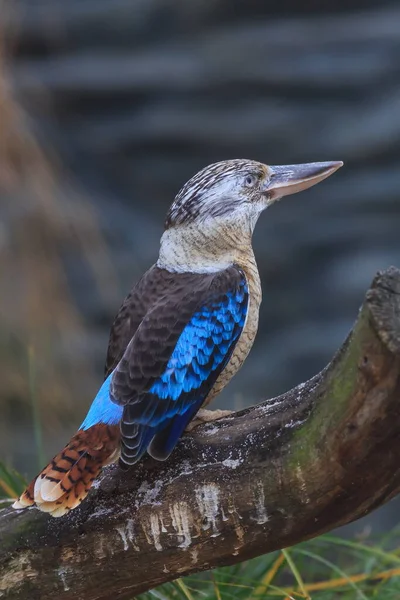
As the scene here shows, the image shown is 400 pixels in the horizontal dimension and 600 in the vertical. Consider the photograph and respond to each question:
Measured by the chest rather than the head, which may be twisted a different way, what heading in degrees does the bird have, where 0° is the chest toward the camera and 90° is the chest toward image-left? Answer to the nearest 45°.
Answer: approximately 225°

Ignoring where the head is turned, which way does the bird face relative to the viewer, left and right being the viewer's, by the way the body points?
facing away from the viewer and to the right of the viewer
